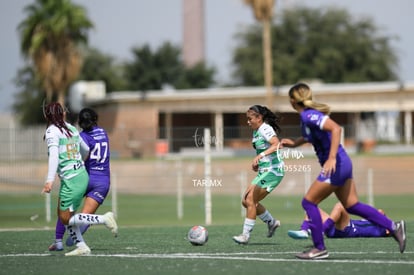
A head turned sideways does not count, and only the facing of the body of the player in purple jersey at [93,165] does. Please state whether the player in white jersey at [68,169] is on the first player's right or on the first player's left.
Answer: on the first player's left

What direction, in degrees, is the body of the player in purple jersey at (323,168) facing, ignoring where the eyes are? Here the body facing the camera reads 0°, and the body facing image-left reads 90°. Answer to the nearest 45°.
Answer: approximately 90°

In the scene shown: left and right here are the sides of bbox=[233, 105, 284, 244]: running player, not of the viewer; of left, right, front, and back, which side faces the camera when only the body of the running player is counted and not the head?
left

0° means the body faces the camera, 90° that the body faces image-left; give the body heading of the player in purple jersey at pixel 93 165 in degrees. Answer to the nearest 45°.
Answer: approximately 135°

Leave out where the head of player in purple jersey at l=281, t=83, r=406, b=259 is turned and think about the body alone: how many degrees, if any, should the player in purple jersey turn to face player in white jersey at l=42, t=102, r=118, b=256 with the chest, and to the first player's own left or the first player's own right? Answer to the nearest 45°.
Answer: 0° — they already face them

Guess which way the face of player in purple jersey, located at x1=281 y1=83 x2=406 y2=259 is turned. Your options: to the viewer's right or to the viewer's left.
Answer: to the viewer's left

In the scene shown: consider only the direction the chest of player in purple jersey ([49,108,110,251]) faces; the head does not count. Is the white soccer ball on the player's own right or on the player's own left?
on the player's own right
